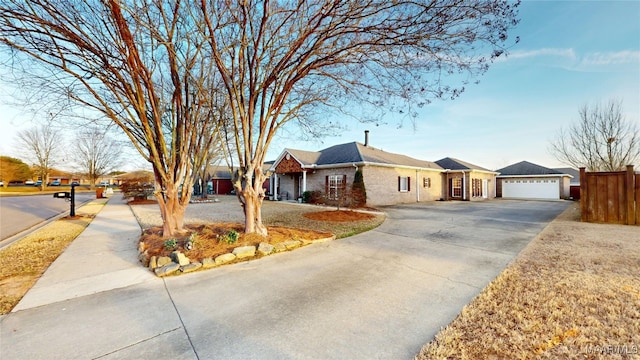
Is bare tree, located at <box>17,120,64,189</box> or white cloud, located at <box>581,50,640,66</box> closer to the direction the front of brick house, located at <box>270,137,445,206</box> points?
the bare tree

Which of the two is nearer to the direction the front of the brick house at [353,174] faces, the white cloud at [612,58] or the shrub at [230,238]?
the shrub

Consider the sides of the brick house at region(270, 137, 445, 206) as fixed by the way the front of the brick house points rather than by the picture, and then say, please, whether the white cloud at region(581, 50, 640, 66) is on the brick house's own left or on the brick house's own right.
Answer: on the brick house's own left

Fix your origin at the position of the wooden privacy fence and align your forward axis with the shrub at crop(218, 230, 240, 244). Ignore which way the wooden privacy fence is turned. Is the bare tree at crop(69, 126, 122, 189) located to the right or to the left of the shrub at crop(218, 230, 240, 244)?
right

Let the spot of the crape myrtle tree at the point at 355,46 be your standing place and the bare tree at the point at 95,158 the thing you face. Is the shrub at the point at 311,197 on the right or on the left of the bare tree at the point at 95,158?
right

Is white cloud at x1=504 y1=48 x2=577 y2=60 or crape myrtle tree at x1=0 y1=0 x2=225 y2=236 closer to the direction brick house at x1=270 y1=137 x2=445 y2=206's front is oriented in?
the crape myrtle tree

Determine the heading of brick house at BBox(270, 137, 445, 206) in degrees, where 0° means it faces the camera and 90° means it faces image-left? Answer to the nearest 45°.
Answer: approximately 45°

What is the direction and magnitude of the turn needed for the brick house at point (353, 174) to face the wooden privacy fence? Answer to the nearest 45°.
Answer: approximately 90° to its left

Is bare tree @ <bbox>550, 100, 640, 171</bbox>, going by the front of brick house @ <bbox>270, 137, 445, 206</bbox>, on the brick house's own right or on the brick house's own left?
on the brick house's own left

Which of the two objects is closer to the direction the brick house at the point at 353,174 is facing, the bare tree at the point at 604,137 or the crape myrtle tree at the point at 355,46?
the crape myrtle tree
